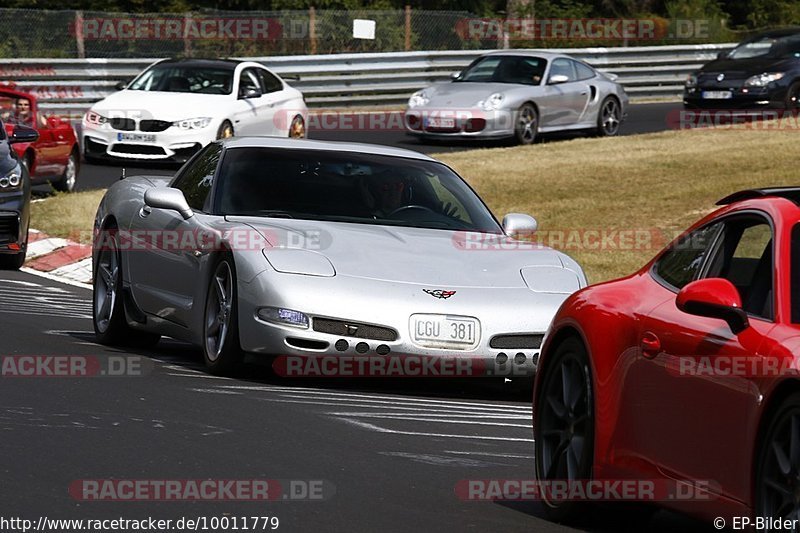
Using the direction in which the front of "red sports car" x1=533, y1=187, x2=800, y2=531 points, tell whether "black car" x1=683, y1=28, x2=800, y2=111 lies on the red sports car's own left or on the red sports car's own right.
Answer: on the red sports car's own left

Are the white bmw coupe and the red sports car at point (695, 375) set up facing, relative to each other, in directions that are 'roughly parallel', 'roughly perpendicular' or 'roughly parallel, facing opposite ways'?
roughly perpendicular

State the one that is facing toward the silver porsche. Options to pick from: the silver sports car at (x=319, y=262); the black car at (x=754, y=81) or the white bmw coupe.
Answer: the black car

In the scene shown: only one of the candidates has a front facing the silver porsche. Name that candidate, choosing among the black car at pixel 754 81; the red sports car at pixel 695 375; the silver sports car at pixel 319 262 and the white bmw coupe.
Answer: the black car

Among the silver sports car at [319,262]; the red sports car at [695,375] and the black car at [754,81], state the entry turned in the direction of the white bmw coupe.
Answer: the black car

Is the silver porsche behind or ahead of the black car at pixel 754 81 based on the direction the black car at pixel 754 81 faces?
ahead

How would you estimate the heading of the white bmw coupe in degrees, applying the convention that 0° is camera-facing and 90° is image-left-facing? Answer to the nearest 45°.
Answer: approximately 45°

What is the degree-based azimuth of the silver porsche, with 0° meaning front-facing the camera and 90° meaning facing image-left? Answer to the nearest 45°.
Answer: approximately 45°
